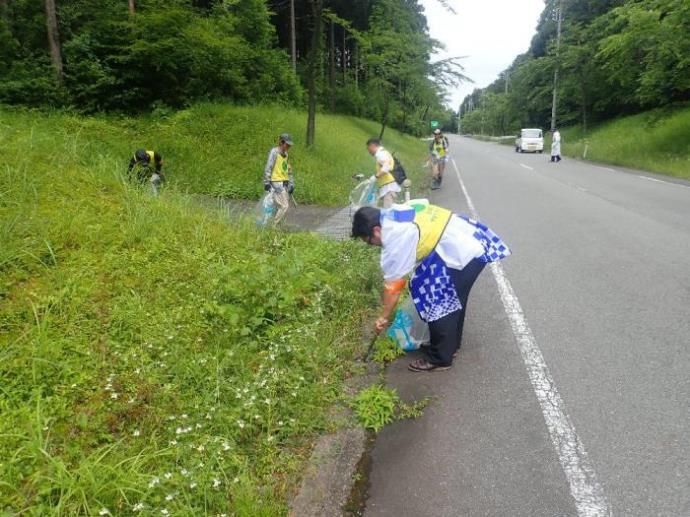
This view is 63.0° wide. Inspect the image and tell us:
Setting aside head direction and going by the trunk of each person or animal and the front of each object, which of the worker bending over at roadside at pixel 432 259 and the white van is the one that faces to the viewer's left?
the worker bending over at roadside

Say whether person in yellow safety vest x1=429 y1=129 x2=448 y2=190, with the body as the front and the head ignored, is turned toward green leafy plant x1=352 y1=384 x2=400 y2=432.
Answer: yes

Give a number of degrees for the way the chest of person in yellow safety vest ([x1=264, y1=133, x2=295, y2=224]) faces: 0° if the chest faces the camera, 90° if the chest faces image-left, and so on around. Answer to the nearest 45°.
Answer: approximately 315°

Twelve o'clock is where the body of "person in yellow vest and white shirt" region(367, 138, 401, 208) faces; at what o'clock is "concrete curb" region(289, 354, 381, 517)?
The concrete curb is roughly at 9 o'clock from the person in yellow vest and white shirt.

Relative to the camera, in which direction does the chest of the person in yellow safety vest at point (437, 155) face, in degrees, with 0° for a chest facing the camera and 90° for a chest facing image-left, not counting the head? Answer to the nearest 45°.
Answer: approximately 0°

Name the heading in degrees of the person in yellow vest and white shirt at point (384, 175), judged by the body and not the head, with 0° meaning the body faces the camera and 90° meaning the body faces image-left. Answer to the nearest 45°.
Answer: approximately 90°

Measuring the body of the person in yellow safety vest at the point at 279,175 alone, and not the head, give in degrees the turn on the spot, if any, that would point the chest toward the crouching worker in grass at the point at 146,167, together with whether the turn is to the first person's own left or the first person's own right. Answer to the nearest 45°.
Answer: approximately 135° to the first person's own right

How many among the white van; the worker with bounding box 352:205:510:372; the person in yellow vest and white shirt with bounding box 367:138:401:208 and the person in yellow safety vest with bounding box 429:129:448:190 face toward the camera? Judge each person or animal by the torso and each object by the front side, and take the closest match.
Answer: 2

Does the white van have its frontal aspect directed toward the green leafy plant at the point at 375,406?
yes

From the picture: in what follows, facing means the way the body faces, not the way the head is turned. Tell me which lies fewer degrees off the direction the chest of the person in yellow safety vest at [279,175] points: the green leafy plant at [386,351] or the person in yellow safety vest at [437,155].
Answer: the green leafy plant

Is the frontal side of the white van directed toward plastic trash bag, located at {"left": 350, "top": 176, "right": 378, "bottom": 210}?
yes

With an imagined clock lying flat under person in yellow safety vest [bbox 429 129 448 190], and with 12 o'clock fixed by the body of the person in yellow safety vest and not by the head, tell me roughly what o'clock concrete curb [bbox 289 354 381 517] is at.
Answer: The concrete curb is roughly at 12 o'clock from the person in yellow safety vest.

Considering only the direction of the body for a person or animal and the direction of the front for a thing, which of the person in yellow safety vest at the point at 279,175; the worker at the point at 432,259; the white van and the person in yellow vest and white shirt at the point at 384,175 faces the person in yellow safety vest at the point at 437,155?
the white van

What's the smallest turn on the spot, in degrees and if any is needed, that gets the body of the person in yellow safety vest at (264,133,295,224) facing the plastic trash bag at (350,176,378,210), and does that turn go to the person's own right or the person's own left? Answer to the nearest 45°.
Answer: approximately 45° to the person's own left

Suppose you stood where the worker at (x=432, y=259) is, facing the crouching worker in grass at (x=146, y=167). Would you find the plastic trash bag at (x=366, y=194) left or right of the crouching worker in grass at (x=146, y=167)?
right
